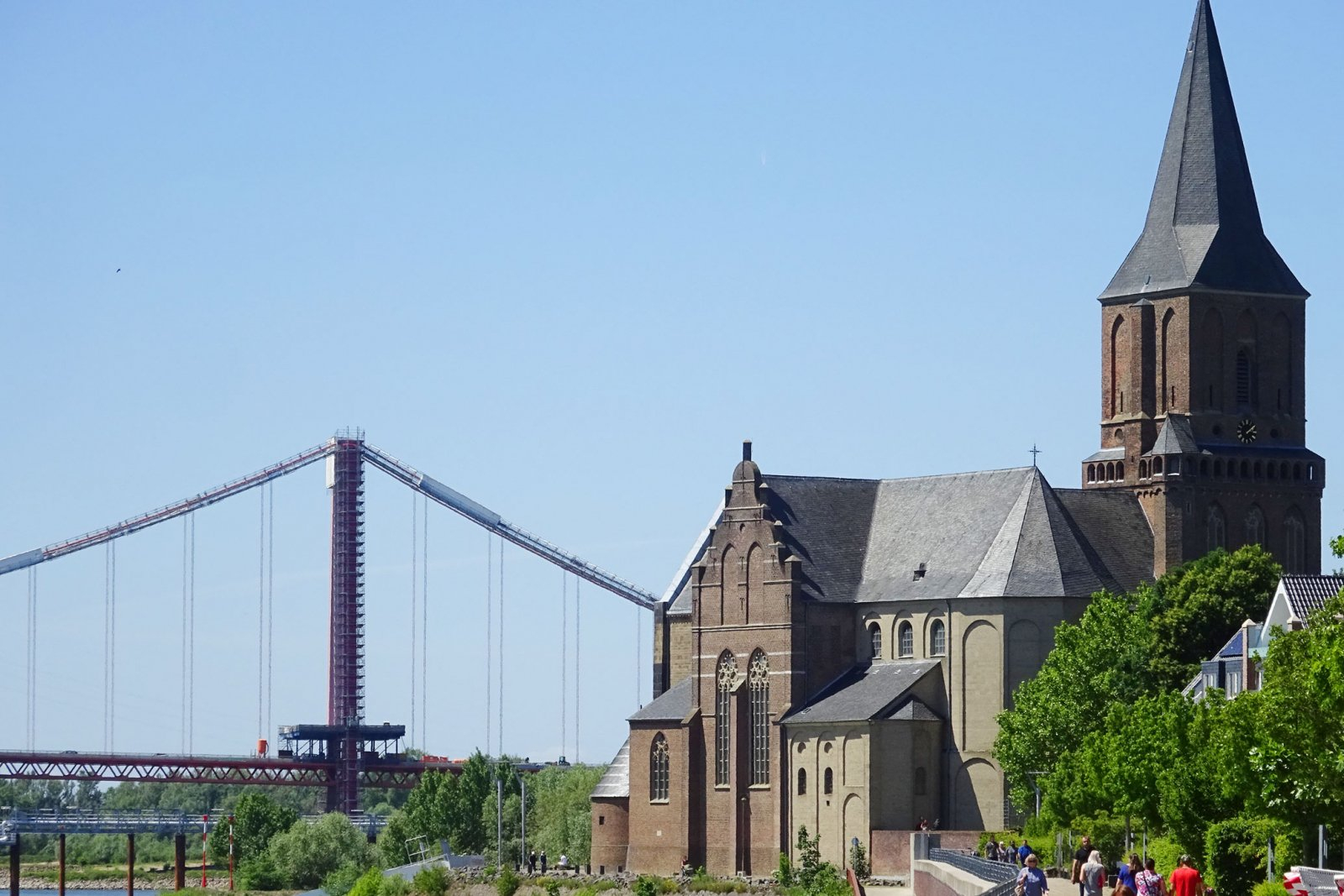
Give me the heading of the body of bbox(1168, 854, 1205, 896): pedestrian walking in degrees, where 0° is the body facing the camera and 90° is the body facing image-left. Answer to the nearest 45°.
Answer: approximately 180°
